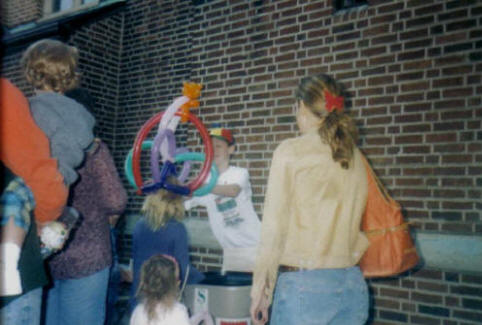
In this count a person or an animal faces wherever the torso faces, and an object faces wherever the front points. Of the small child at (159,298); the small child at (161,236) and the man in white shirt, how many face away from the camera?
2

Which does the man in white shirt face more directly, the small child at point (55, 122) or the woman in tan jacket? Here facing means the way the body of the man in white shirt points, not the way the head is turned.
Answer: the small child

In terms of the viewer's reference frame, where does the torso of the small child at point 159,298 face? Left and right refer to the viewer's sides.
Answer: facing away from the viewer

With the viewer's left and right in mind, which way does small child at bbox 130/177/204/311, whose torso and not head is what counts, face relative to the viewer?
facing away from the viewer

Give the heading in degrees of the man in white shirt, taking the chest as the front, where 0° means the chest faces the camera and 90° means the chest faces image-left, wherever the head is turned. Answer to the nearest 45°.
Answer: approximately 45°

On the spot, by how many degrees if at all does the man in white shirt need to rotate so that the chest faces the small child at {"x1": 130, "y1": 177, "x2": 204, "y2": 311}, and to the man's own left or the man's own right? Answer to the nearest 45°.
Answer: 0° — they already face them

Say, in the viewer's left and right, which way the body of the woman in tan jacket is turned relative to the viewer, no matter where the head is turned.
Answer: facing away from the viewer and to the left of the viewer

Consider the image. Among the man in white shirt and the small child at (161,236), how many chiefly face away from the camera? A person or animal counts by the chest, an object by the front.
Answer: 1
